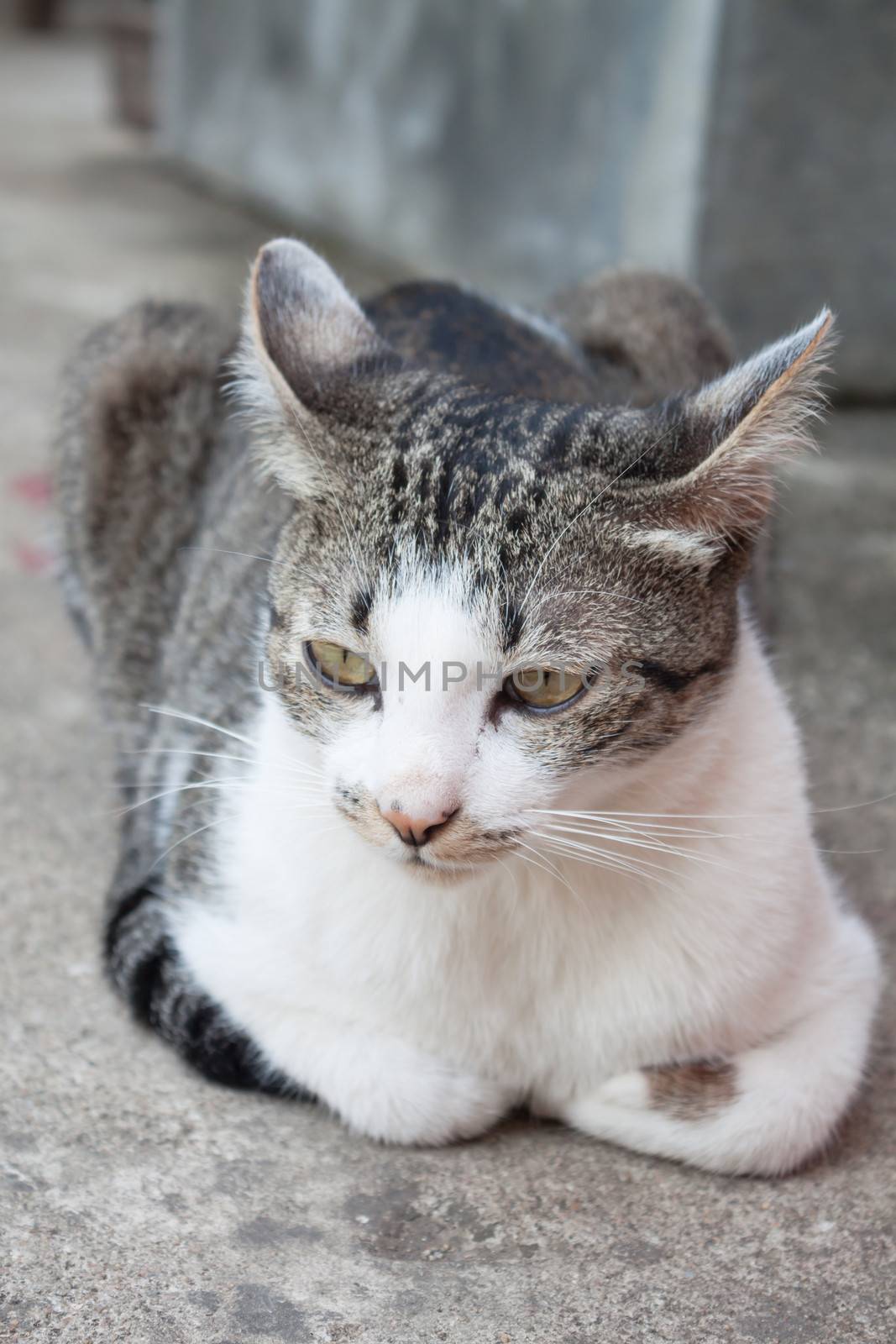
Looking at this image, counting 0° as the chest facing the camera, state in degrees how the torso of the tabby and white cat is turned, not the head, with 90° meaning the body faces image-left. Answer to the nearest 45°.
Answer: approximately 0°
